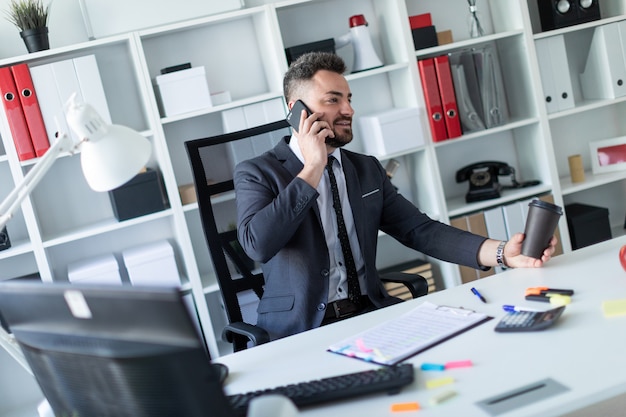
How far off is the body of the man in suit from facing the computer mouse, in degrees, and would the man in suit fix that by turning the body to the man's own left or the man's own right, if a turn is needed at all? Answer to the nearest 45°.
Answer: approximately 45° to the man's own right

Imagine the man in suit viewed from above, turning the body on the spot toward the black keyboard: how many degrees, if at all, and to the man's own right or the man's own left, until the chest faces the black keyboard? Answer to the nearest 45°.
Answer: approximately 45° to the man's own right

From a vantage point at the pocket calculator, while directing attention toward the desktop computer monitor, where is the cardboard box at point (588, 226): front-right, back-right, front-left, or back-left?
back-right

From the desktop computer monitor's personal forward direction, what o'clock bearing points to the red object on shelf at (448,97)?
The red object on shelf is roughly at 12 o'clock from the desktop computer monitor.

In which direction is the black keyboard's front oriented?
away from the camera

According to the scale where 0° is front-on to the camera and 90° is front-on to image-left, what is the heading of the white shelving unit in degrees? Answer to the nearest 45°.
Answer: approximately 0°

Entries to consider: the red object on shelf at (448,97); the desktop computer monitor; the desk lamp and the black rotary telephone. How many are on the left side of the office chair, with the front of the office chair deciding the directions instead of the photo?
2

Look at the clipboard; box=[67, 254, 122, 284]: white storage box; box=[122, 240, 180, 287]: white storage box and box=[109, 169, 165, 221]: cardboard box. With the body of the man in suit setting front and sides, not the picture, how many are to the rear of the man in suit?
3

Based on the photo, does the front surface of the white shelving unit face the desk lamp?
yes

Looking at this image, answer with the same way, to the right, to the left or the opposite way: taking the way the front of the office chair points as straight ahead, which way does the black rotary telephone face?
to the right

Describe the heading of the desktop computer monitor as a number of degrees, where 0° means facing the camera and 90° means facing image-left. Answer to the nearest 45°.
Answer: approximately 225°
